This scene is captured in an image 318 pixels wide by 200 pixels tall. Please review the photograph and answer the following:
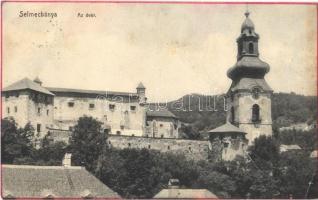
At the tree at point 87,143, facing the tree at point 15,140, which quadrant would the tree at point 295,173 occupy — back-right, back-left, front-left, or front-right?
back-left
